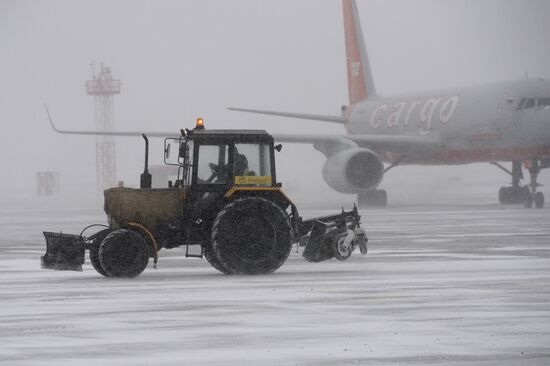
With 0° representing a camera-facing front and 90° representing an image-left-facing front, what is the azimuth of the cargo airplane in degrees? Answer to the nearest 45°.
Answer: approximately 315°

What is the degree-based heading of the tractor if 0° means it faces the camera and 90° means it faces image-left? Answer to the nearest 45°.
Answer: approximately 90°

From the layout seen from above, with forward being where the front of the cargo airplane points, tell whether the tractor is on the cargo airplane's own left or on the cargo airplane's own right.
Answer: on the cargo airplane's own right

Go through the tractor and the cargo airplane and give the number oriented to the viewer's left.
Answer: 1

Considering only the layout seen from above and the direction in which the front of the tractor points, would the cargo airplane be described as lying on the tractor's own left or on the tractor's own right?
on the tractor's own right

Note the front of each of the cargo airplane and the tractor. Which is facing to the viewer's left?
the tractor
